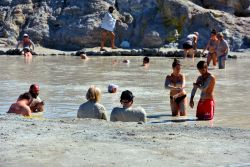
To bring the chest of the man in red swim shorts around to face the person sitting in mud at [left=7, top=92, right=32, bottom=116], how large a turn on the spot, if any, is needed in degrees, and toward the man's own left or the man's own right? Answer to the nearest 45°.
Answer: approximately 45° to the man's own right

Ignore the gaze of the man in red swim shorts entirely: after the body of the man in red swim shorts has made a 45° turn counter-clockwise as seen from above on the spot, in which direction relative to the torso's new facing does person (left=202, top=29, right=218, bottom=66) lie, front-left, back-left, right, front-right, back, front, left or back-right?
back

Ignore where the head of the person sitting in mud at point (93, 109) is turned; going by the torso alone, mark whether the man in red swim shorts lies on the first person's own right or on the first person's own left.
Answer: on the first person's own right

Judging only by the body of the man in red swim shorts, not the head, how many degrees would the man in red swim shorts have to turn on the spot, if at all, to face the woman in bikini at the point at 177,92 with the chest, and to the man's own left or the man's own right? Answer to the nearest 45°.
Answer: approximately 90° to the man's own right

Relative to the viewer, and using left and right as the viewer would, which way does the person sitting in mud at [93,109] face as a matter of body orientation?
facing away from the viewer

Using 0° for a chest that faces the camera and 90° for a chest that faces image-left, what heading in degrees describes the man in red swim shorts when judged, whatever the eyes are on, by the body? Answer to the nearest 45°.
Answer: approximately 45°

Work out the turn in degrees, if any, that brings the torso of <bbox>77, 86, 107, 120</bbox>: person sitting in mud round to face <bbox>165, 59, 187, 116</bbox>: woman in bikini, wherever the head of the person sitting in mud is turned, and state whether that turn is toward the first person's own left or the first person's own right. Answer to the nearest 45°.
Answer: approximately 45° to the first person's own right

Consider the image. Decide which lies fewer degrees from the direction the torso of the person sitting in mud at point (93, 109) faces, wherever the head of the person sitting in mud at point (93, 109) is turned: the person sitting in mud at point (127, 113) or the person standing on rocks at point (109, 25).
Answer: the person standing on rocks

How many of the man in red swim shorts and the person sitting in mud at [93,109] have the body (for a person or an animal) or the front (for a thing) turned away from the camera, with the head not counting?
1

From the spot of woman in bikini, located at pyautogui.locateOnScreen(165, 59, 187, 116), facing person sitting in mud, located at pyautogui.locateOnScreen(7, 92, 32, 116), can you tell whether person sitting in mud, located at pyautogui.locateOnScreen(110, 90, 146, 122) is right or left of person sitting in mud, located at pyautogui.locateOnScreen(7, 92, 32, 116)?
left

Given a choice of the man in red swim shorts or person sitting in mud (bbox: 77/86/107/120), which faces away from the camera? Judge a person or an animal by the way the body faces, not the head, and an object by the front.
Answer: the person sitting in mud

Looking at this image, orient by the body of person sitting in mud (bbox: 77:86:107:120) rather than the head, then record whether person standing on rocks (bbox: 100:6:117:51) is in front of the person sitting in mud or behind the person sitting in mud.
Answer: in front

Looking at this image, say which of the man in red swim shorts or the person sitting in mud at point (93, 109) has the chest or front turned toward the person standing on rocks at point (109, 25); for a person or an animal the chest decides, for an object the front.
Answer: the person sitting in mud
